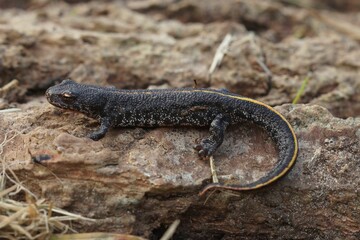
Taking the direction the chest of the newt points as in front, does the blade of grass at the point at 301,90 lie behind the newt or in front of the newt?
behind

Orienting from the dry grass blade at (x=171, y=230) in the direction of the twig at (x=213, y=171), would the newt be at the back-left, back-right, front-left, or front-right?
front-left

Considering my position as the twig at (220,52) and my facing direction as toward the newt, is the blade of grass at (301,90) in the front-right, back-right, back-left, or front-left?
front-left

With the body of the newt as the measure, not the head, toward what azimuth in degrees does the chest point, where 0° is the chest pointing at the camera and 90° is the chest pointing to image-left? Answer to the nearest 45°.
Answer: approximately 90°

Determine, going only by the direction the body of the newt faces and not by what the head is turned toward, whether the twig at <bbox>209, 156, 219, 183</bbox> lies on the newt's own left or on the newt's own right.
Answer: on the newt's own left

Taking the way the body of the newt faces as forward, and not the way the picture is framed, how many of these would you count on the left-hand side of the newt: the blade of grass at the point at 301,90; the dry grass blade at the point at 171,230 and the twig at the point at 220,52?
1

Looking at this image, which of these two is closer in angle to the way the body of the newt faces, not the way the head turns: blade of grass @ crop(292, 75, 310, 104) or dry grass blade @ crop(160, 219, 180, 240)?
the dry grass blade

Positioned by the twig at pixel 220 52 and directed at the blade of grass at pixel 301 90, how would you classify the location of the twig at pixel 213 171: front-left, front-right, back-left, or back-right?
front-right

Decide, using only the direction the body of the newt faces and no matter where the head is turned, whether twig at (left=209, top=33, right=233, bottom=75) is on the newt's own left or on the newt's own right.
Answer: on the newt's own right

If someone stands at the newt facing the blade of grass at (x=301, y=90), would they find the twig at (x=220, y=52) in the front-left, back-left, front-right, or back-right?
front-left

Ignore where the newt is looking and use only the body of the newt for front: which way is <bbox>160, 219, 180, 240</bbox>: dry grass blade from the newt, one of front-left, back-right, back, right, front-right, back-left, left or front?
left
